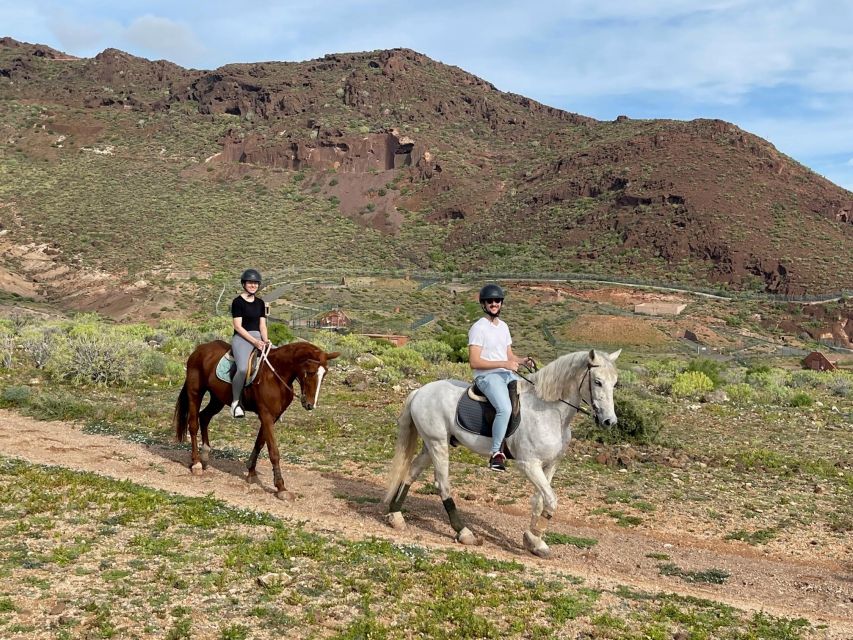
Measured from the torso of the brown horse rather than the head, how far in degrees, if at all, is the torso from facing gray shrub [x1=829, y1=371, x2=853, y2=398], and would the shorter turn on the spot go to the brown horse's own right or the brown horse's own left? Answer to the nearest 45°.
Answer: approximately 90° to the brown horse's own left

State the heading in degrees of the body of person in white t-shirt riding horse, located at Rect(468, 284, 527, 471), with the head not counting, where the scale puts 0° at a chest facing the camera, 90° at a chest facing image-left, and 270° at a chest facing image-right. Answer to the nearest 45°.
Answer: approximately 315°

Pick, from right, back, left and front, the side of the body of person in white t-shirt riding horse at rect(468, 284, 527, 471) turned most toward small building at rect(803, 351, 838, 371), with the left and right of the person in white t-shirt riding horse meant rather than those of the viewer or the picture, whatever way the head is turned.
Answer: left

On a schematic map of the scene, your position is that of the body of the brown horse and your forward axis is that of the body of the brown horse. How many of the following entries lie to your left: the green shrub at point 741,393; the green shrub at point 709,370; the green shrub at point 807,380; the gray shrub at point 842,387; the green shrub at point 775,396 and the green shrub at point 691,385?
6

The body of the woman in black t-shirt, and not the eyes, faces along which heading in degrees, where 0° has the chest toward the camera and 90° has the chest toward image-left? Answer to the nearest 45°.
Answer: approximately 315°

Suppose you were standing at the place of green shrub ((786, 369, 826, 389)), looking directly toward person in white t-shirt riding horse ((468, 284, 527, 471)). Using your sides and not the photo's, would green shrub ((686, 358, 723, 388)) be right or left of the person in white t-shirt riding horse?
right

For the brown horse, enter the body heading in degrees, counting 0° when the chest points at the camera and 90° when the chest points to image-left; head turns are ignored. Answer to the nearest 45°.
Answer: approximately 315°

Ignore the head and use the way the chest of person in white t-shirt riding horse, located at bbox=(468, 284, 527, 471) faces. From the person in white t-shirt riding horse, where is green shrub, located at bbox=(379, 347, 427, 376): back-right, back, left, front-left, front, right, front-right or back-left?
back-left

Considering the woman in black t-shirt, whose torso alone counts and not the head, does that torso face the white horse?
yes

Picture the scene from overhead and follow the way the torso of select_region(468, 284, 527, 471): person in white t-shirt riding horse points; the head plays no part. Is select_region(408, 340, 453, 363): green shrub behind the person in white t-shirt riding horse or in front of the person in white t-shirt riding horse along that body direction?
behind

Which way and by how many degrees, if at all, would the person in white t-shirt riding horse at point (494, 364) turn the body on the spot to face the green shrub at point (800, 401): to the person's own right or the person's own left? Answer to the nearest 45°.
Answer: approximately 90° to the person's own left

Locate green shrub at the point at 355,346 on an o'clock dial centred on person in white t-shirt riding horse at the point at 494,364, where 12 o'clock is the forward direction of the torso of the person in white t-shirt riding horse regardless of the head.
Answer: The green shrub is roughly at 7 o'clock from the person in white t-shirt riding horse.

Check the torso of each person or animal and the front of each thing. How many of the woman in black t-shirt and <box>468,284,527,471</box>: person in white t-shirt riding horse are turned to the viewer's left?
0

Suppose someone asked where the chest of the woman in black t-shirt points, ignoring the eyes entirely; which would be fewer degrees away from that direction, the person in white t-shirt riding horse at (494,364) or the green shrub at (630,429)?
the person in white t-shirt riding horse
